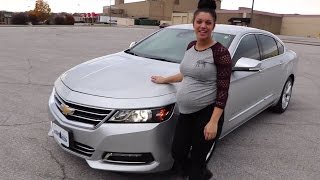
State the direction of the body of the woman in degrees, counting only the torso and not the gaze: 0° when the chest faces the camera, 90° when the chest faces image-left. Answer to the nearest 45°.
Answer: approximately 45°
